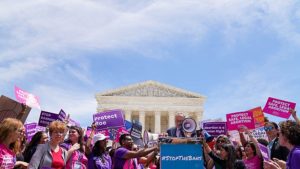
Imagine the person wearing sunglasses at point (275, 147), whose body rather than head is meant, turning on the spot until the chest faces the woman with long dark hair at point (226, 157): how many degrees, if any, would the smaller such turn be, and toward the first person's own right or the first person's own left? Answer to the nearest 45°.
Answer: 0° — they already face them

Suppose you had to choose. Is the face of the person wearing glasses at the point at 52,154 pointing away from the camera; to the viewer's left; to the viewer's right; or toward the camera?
toward the camera

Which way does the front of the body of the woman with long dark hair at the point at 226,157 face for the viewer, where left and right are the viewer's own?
facing to the left of the viewer

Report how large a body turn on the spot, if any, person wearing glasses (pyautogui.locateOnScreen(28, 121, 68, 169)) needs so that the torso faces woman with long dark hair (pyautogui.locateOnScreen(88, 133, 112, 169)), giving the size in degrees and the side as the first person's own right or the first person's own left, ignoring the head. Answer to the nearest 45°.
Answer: approximately 90° to the first person's own left

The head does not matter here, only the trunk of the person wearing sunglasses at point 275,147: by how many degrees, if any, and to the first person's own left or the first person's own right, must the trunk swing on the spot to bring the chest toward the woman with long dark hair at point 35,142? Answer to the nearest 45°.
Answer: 0° — they already face them

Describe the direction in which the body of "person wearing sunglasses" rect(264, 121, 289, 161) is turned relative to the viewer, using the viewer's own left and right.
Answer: facing the viewer and to the left of the viewer

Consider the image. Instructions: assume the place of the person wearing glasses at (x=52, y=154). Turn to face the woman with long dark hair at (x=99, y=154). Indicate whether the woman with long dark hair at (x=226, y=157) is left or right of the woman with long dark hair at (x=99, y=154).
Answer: right

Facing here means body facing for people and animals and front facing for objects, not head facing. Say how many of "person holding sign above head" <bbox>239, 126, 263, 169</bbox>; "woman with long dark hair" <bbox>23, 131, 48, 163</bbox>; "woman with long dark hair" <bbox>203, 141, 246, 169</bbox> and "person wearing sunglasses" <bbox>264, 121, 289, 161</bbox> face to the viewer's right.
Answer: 1

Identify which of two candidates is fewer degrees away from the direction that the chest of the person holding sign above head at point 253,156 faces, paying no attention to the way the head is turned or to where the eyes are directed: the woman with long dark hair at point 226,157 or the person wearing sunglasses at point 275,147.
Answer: the woman with long dark hair

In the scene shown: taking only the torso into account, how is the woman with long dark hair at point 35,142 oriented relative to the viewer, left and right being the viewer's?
facing to the right of the viewer

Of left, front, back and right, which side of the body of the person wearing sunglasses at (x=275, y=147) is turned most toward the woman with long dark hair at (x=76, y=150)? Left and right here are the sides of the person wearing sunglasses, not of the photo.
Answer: front

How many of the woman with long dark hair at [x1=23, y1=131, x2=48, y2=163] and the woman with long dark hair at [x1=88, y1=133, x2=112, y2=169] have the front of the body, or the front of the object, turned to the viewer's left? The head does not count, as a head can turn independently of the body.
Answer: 0

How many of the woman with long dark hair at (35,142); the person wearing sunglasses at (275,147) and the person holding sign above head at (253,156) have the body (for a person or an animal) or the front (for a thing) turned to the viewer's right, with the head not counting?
1

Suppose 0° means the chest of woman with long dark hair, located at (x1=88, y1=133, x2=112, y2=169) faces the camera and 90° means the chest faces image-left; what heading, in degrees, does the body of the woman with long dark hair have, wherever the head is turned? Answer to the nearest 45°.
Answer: approximately 315°

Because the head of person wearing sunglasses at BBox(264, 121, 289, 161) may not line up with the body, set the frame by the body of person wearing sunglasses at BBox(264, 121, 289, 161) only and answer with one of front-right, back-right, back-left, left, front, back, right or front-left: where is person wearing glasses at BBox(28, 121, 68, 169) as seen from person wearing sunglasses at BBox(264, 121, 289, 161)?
front

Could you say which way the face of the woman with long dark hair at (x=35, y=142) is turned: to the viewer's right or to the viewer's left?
to the viewer's right
